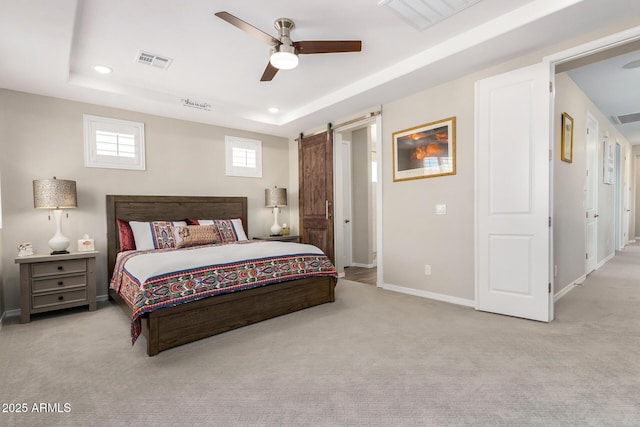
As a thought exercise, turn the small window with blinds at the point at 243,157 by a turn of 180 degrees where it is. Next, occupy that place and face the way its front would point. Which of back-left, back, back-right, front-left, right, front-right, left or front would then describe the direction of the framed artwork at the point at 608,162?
back-right

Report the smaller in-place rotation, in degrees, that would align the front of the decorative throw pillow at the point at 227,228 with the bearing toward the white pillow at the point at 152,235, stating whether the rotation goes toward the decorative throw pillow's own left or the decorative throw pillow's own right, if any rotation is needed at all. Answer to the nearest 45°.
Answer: approximately 90° to the decorative throw pillow's own right

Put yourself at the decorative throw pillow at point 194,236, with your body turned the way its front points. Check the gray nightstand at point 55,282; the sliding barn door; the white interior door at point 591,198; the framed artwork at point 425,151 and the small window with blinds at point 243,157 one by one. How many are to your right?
1

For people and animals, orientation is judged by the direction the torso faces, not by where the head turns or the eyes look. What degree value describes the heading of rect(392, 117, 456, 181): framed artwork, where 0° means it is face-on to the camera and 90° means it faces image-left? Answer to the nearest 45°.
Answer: approximately 45°

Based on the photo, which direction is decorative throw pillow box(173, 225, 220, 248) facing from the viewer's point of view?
toward the camera

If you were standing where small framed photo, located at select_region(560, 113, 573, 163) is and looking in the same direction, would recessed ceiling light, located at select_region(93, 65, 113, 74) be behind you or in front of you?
behind

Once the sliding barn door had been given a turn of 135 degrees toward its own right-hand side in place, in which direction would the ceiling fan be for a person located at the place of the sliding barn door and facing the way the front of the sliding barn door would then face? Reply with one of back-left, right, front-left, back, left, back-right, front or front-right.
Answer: back

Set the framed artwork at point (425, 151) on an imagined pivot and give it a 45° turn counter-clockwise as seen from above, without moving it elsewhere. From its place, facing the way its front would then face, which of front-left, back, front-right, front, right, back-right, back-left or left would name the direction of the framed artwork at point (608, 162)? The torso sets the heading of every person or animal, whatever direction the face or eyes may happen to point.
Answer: back-left

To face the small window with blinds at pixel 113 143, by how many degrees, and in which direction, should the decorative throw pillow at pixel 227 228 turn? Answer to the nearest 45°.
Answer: approximately 90° to its right

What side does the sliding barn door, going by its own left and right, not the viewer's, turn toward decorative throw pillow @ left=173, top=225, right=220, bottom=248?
front

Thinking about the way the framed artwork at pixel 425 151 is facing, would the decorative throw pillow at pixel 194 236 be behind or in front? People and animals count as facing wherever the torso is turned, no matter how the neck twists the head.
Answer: in front

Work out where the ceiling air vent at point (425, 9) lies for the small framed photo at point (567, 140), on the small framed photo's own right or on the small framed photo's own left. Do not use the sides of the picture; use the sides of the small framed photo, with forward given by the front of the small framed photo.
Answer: on the small framed photo's own right

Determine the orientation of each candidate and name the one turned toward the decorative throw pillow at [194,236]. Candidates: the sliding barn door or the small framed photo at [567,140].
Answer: the sliding barn door

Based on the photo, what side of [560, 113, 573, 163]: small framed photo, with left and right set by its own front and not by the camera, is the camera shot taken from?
right

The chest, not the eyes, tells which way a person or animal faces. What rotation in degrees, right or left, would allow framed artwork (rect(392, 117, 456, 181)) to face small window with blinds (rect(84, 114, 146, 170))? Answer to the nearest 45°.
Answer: approximately 45° to its right

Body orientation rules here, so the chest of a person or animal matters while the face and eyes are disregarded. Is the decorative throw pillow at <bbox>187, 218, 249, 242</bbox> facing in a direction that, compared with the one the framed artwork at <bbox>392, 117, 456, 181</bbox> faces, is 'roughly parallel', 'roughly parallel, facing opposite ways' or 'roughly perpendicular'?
roughly perpendicular
